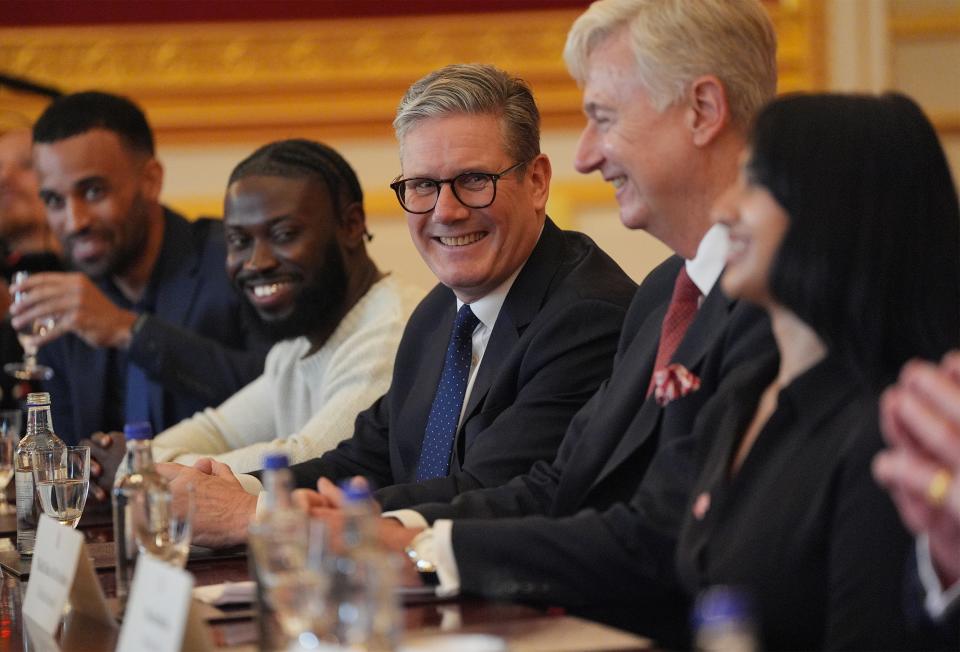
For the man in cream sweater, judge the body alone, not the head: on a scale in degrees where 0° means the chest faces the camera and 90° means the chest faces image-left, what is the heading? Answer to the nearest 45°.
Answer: approximately 45°

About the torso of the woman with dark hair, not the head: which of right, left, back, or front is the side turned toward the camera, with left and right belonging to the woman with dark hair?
left

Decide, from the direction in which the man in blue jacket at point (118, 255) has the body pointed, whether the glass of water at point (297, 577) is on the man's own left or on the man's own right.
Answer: on the man's own left

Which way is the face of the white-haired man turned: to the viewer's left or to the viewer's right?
to the viewer's left

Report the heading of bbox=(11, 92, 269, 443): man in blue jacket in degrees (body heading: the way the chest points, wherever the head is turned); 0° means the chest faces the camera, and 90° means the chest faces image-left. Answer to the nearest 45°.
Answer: approximately 45°

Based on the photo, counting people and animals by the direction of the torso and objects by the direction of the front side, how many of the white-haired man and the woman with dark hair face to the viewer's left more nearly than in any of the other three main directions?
2

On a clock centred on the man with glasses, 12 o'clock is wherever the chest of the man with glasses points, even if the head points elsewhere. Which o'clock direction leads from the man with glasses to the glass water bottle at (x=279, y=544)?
The glass water bottle is roughly at 11 o'clock from the man with glasses.

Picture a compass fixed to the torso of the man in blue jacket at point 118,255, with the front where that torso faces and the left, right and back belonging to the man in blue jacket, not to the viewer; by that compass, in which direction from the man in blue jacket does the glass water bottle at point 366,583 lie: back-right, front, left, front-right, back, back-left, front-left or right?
front-left

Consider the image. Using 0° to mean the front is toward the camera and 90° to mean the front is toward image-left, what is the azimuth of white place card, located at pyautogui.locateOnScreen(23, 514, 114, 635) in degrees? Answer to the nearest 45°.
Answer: approximately 45°

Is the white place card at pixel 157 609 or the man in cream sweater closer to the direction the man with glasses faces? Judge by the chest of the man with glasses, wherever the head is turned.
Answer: the white place card

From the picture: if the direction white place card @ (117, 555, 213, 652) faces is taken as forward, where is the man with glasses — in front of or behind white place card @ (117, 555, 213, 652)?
behind

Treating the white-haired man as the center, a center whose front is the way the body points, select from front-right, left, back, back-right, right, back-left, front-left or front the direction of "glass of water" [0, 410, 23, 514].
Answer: front-right

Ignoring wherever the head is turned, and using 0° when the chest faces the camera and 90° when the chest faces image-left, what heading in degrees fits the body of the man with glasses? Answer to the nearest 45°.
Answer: approximately 45°

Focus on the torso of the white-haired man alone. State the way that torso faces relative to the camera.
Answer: to the viewer's left
